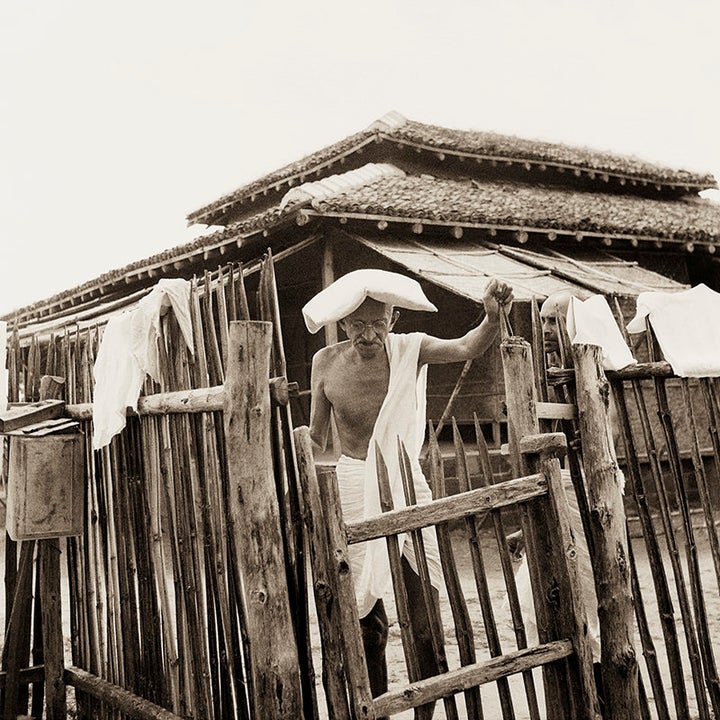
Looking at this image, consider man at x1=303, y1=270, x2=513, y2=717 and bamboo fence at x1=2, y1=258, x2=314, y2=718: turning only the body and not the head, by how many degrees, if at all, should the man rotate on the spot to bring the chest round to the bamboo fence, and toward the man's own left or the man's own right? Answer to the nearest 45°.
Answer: approximately 45° to the man's own right

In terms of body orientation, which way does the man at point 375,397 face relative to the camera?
toward the camera

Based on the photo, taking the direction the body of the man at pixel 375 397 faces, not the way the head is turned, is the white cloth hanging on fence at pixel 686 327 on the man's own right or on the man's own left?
on the man's own left

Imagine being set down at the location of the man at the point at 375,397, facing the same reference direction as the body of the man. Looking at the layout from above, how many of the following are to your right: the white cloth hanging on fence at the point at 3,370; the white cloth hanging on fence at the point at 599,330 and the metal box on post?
2

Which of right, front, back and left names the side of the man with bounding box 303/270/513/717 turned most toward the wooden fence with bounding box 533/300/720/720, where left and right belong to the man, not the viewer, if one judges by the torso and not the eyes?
left

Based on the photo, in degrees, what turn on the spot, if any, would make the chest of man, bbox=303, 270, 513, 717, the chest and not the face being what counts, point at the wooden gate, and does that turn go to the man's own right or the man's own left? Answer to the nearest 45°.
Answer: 0° — they already face it

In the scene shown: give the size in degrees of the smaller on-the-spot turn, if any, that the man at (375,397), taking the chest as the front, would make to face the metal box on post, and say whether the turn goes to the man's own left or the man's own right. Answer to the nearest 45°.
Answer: approximately 90° to the man's own right

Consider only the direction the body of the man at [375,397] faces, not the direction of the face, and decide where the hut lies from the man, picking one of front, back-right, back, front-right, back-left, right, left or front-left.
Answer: back

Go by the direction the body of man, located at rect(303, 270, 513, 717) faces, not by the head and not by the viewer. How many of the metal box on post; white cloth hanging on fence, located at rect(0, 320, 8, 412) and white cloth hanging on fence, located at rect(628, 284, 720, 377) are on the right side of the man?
2

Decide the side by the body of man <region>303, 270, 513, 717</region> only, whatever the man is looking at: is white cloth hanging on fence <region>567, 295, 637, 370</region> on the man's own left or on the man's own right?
on the man's own left

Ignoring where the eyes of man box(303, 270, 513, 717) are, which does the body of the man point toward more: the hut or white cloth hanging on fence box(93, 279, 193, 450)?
the white cloth hanging on fence

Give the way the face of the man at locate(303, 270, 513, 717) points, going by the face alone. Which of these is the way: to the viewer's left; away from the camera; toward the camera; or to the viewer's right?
toward the camera
